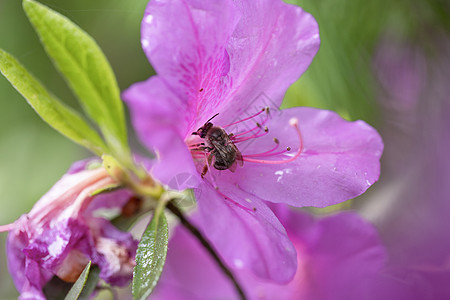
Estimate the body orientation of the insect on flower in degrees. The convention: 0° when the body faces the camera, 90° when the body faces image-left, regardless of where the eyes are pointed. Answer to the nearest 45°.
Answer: approximately 135°

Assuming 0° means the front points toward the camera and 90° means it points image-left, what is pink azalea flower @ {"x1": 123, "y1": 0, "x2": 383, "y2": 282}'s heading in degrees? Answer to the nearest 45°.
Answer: approximately 315°
